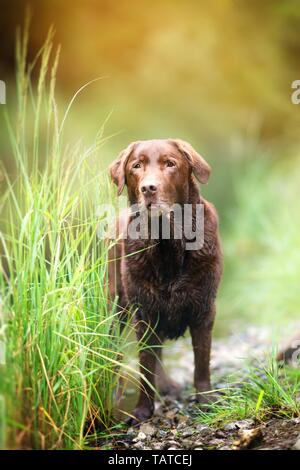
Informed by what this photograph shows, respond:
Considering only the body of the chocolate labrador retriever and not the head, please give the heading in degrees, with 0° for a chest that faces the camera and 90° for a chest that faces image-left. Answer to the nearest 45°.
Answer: approximately 0°

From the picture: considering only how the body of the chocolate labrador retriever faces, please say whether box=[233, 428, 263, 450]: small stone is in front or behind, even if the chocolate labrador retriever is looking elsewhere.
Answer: in front

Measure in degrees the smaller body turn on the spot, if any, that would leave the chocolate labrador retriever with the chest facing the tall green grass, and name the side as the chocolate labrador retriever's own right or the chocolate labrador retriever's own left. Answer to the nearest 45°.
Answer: approximately 45° to the chocolate labrador retriever's own right
